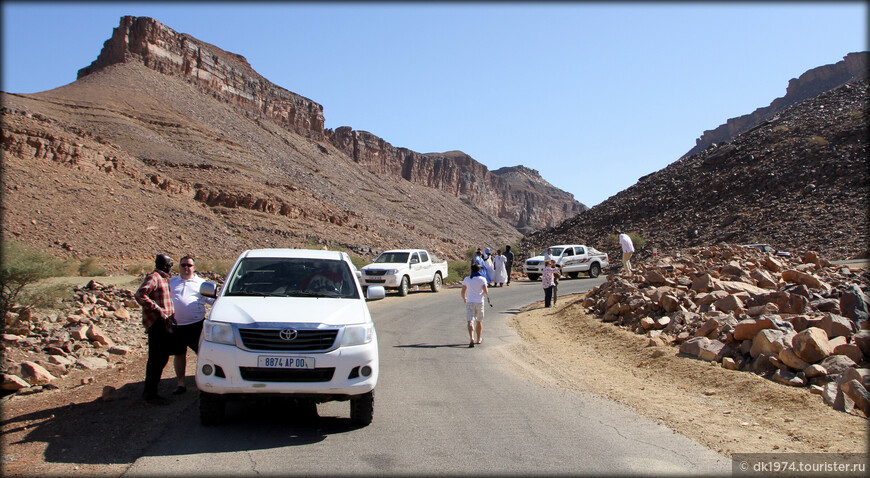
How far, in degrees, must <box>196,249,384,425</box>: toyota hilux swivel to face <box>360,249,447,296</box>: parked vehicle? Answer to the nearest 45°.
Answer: approximately 180°

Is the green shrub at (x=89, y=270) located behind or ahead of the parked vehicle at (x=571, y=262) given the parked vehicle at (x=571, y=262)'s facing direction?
ahead

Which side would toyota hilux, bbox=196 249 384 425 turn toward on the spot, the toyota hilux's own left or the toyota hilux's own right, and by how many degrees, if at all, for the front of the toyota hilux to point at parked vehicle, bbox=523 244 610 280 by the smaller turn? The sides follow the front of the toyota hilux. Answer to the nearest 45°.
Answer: approximately 135° to the toyota hilux's own left

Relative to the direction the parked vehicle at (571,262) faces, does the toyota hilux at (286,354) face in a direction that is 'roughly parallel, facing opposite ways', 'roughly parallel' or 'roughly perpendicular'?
roughly perpendicular

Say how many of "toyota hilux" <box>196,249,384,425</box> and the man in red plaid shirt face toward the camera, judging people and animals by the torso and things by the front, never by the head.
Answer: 1

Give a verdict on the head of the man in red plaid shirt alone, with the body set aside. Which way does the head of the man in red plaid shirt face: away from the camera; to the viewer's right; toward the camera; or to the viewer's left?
to the viewer's right

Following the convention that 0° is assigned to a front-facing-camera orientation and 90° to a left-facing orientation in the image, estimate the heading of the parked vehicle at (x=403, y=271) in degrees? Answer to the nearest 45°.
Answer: approximately 45°

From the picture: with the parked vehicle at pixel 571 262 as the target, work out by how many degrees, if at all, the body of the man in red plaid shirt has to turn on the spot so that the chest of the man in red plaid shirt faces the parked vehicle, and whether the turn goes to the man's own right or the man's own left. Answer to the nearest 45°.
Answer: approximately 45° to the man's own left

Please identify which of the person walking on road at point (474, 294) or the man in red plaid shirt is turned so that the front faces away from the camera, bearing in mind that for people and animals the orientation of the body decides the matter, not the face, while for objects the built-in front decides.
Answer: the person walking on road

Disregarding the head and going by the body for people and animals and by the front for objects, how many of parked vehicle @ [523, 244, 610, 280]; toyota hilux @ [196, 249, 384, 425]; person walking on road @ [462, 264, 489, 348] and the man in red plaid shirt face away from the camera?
1

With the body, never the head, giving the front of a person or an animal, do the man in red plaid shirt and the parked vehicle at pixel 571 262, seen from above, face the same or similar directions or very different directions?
very different directions

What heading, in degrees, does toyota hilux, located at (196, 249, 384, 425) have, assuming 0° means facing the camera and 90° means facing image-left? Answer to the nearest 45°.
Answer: approximately 0°
